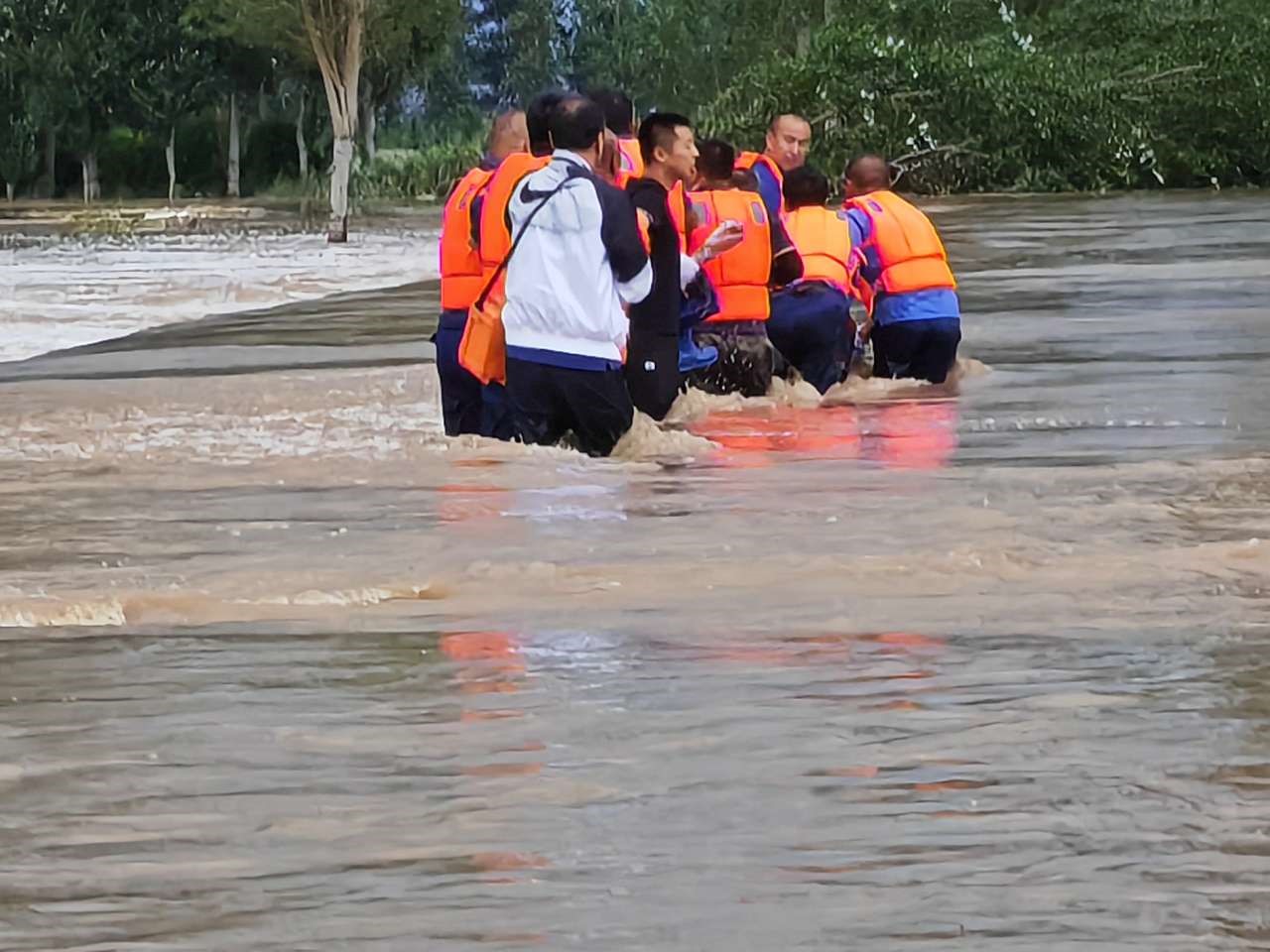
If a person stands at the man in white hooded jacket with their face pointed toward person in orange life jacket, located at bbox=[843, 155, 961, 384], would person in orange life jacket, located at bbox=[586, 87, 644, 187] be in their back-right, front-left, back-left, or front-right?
front-left

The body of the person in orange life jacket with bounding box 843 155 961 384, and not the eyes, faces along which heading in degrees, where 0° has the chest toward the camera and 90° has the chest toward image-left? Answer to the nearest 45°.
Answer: approximately 135°

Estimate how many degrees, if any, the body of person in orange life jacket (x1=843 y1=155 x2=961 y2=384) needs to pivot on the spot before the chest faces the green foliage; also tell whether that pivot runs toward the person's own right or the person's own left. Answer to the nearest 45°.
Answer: approximately 45° to the person's own right

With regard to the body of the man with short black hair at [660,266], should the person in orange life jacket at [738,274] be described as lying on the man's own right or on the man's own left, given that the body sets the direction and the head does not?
on the man's own left

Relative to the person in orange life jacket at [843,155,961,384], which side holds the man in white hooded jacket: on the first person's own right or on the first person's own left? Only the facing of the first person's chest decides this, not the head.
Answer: on the first person's own left

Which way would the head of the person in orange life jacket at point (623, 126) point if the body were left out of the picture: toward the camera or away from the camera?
away from the camera

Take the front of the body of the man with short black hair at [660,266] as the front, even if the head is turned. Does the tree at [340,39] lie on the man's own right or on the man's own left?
on the man's own left

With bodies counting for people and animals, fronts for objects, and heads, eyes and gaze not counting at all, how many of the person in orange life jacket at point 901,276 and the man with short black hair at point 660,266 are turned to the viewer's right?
1

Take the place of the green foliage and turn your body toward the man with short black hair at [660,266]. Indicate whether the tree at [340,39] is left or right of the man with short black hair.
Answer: right

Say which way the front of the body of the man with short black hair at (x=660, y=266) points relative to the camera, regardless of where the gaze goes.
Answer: to the viewer's right

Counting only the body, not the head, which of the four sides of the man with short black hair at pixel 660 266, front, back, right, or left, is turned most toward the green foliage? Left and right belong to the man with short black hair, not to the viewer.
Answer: left

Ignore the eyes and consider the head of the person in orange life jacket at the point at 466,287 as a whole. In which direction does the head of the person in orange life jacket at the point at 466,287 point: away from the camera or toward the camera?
away from the camera

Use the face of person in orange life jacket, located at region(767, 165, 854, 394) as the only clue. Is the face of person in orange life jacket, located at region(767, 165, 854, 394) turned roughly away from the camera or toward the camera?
away from the camera
